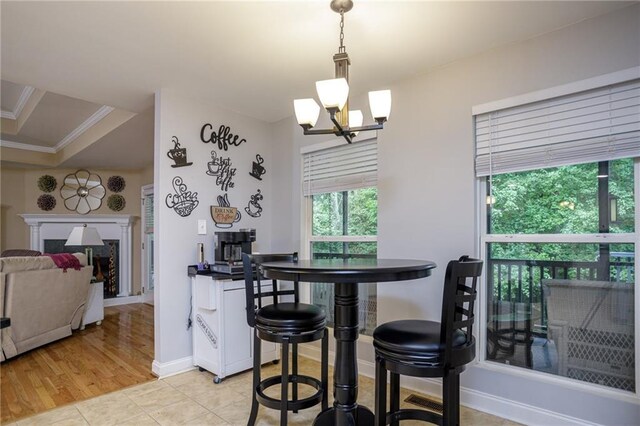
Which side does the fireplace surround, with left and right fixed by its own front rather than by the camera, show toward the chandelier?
front

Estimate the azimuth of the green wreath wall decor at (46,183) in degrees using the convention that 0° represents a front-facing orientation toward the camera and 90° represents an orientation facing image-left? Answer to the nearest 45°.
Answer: approximately 0°

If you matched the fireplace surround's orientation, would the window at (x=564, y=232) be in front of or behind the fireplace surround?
in front

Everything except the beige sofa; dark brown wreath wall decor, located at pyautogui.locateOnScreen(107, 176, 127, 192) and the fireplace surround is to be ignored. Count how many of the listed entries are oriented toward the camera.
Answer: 2

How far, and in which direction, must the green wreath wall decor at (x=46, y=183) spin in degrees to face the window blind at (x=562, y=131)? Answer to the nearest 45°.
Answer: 0° — it already faces it

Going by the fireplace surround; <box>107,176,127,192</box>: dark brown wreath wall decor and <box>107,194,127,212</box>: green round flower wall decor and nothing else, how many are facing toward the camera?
3

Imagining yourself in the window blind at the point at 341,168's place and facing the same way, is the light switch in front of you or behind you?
in front

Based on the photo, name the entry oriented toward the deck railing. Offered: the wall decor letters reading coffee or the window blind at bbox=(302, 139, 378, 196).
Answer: the wall decor letters reading coffee

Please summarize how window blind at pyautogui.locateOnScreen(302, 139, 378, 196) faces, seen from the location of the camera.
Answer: facing the viewer and to the left of the viewer

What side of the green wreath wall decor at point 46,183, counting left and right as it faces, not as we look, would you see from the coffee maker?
front

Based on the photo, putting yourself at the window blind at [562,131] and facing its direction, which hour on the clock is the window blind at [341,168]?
the window blind at [341,168] is roughly at 2 o'clock from the window blind at [562,131].

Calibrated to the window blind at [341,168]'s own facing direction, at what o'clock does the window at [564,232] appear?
The window is roughly at 9 o'clock from the window blind.

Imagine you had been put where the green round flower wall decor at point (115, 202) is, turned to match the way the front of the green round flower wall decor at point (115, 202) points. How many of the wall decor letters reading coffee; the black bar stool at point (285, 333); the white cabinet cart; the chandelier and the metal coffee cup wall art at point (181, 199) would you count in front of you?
5

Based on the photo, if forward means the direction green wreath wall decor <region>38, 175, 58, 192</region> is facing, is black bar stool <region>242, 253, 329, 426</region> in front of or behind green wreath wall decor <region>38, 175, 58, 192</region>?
in front
